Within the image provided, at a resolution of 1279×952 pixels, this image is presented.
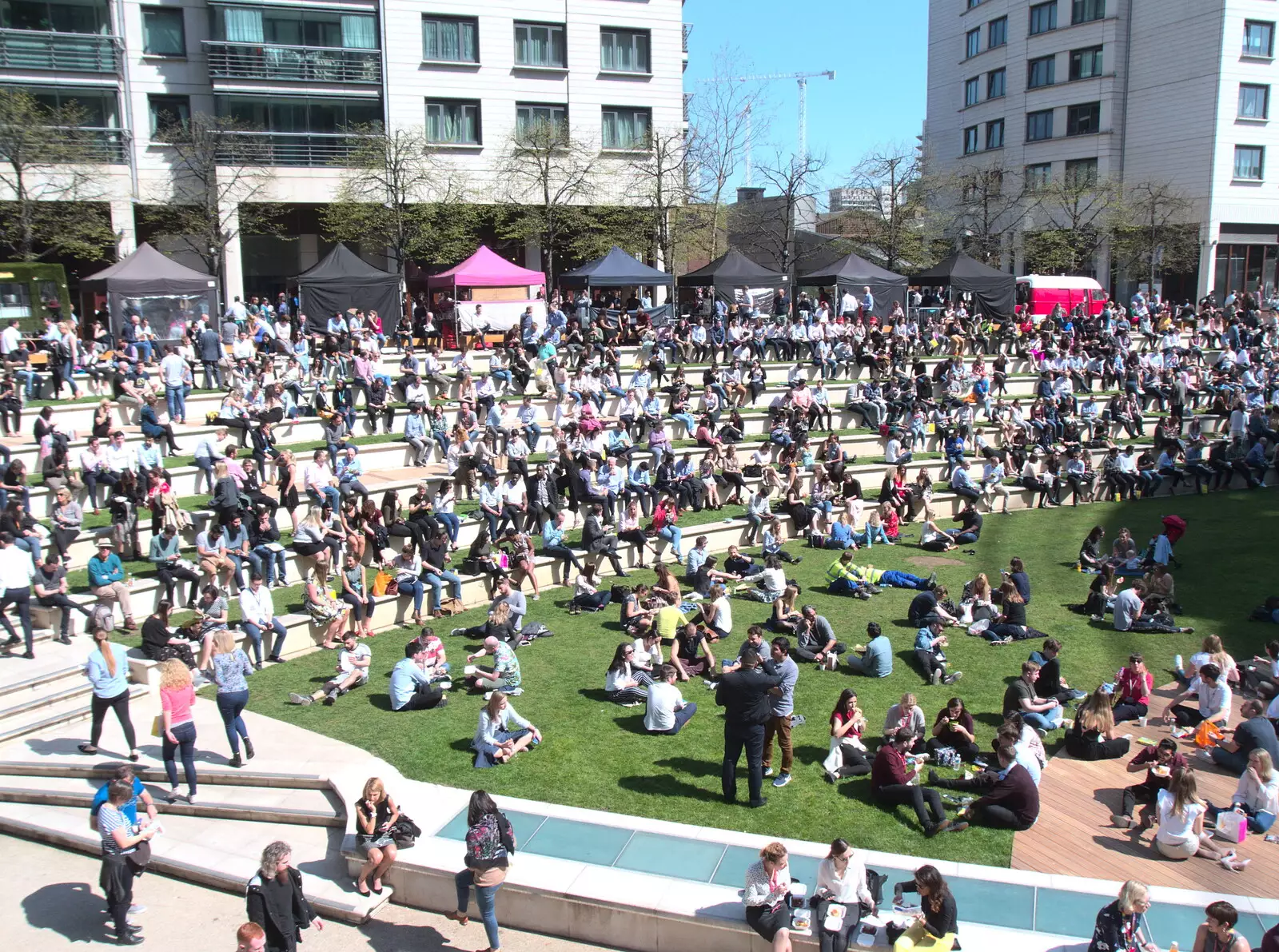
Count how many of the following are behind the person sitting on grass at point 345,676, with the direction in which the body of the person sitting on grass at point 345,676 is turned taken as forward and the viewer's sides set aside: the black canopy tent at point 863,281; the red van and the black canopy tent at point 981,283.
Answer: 3

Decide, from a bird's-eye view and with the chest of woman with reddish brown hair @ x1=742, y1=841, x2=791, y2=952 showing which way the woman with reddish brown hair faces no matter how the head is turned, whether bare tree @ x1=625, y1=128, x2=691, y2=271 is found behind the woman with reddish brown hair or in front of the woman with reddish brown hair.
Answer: behind

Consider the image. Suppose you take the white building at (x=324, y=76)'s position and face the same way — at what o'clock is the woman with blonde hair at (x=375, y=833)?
The woman with blonde hair is roughly at 12 o'clock from the white building.

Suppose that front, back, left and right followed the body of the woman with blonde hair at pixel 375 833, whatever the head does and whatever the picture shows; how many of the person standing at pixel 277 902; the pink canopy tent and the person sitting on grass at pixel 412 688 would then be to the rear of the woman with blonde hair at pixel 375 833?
2

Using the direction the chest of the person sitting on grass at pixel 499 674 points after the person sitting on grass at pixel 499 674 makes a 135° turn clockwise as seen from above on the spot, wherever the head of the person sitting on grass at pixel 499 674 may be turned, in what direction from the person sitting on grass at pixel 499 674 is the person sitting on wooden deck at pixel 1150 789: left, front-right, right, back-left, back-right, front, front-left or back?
right

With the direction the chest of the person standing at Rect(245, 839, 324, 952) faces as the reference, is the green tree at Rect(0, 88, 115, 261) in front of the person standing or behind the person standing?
behind

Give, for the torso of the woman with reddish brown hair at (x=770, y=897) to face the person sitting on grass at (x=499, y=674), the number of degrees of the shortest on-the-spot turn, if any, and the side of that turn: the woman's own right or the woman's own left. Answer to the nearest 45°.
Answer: approximately 180°

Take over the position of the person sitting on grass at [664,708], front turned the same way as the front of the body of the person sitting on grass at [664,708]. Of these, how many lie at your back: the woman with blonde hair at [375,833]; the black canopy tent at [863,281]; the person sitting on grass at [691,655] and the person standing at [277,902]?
2

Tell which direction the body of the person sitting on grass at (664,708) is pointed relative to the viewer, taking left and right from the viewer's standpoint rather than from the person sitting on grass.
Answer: facing away from the viewer and to the right of the viewer

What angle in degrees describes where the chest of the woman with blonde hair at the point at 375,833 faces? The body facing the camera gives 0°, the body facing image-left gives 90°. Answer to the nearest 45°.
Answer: approximately 0°

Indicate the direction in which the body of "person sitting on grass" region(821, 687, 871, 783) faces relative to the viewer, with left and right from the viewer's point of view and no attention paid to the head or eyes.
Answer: facing the viewer and to the right of the viewer

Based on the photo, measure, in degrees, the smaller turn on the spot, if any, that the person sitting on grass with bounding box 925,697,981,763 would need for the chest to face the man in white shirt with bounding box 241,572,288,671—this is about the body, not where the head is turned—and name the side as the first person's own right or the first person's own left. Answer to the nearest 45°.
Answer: approximately 90° to the first person's own right

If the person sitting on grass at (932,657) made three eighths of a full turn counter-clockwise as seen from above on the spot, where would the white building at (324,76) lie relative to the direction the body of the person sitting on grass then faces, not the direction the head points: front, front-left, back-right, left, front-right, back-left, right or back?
front-left

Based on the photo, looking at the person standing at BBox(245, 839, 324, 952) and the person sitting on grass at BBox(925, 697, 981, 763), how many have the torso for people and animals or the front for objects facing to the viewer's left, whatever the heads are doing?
0

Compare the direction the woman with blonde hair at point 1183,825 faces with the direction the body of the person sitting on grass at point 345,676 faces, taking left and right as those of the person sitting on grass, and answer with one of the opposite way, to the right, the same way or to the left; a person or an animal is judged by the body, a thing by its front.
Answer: the opposite way

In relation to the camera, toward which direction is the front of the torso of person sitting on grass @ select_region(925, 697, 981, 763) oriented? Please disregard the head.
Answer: toward the camera
